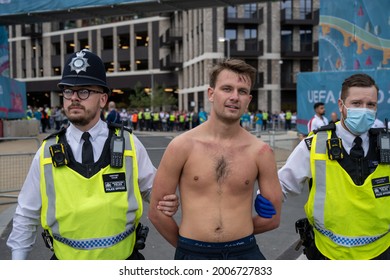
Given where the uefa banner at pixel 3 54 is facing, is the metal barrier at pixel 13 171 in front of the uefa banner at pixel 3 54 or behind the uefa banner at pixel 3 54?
in front

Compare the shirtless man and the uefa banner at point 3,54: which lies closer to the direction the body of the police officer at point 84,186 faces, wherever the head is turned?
the shirtless man

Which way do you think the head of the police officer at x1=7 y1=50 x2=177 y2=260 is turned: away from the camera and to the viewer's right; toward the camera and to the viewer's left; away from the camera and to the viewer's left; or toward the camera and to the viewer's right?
toward the camera and to the viewer's left

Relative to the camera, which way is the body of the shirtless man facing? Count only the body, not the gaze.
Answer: toward the camera

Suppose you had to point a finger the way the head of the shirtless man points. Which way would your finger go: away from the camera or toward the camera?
toward the camera

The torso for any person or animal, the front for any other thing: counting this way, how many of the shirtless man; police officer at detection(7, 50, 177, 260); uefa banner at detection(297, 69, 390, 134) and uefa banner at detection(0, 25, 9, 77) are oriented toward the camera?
4

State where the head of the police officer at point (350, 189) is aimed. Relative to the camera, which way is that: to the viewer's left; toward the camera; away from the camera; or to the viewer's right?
toward the camera

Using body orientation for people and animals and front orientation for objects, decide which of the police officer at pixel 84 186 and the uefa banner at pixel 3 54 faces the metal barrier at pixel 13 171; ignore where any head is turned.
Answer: the uefa banner

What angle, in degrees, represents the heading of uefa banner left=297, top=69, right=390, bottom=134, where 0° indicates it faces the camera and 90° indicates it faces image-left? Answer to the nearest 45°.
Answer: approximately 0°

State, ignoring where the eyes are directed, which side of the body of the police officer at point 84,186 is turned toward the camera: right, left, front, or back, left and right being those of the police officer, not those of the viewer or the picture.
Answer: front

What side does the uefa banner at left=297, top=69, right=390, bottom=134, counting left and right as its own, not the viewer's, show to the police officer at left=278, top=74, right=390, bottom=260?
front
